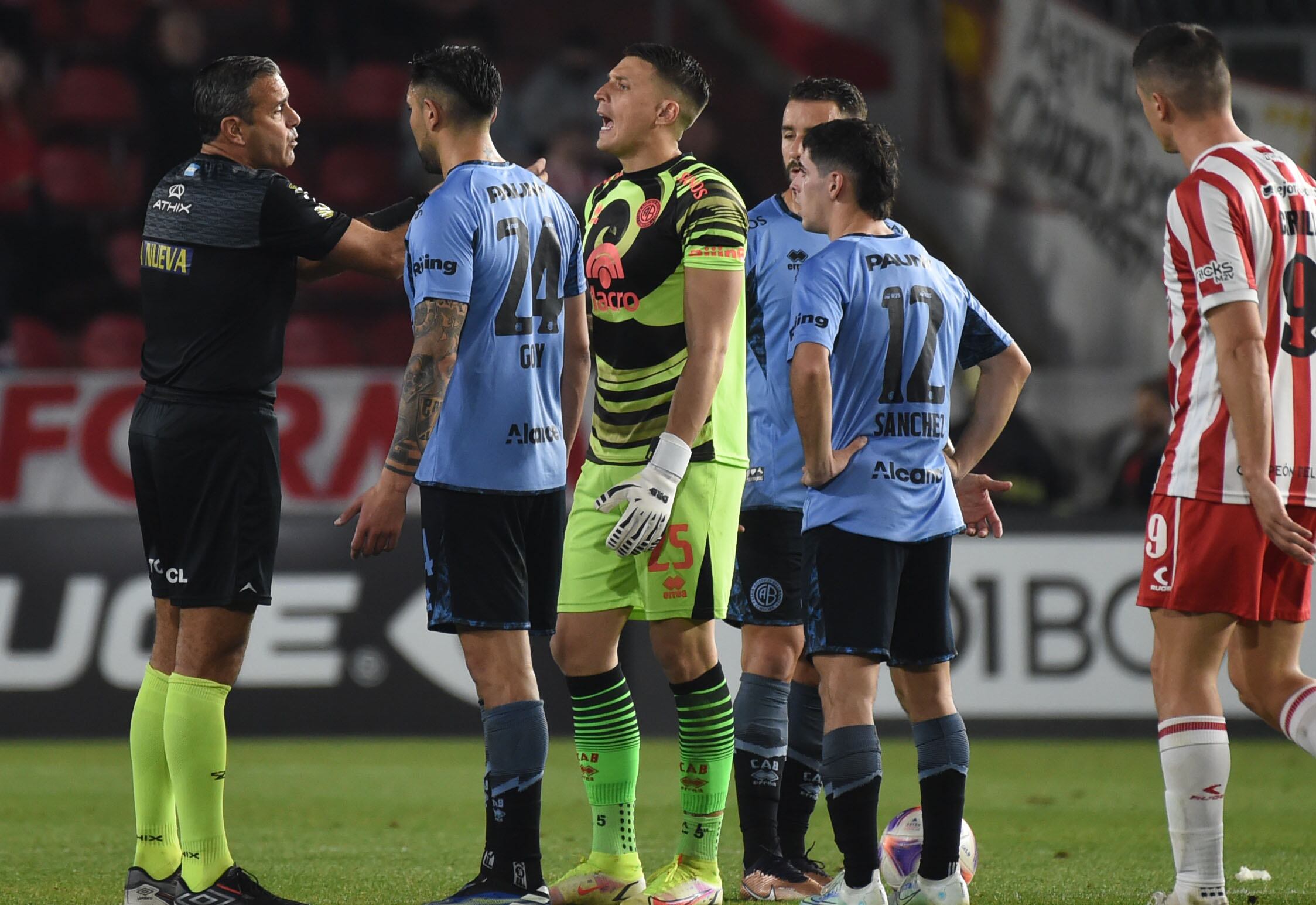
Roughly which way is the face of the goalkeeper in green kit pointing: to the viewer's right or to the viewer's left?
to the viewer's left

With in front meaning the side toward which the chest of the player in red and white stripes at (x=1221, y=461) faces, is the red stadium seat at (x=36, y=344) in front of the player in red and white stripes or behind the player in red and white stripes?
in front

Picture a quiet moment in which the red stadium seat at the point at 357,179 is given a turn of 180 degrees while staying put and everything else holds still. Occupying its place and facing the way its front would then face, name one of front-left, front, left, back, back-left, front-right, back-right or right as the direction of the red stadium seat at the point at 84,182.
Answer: left

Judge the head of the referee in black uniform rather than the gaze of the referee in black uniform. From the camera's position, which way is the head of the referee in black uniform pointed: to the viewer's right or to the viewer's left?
to the viewer's right

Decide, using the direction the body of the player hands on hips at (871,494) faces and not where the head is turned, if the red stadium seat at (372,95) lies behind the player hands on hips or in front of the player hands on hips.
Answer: in front

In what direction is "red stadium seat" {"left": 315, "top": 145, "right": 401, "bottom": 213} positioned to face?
toward the camera

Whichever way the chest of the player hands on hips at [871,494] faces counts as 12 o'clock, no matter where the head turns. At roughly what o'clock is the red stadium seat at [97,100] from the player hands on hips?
The red stadium seat is roughly at 12 o'clock from the player hands on hips.

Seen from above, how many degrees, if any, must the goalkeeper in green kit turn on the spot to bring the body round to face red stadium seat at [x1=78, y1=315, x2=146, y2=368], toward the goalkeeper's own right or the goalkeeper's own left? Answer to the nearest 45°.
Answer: approximately 90° to the goalkeeper's own right

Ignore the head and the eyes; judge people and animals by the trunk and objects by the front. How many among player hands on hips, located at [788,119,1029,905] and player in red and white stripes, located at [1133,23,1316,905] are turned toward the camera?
0

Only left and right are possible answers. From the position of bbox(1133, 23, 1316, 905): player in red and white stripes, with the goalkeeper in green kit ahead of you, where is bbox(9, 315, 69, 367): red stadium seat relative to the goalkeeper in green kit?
right

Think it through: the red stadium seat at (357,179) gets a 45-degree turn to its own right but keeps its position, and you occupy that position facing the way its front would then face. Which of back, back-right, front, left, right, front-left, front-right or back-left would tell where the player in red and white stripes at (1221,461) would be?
front-left

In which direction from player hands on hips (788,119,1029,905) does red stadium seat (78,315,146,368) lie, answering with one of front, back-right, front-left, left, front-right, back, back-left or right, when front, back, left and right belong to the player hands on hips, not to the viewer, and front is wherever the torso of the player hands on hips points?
front

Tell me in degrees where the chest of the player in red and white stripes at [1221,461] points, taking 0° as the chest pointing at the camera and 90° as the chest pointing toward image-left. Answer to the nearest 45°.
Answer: approximately 135°

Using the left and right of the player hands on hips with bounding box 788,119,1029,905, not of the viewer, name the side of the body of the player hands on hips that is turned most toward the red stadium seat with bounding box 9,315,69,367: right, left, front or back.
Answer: front

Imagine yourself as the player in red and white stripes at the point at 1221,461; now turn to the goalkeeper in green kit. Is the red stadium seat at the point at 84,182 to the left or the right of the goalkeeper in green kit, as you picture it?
right
